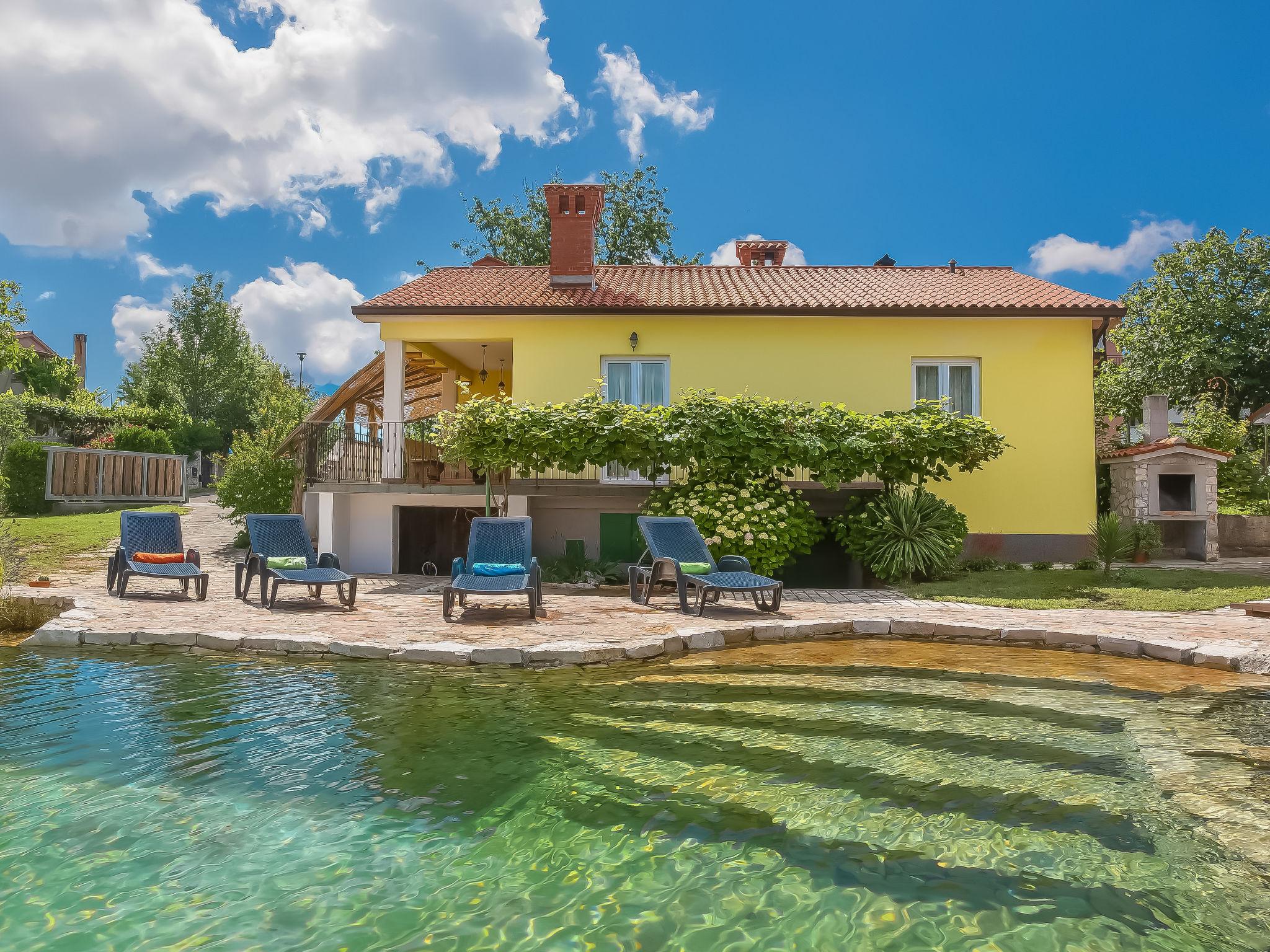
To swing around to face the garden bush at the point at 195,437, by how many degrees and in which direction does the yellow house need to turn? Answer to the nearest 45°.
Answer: approximately 135° to its right

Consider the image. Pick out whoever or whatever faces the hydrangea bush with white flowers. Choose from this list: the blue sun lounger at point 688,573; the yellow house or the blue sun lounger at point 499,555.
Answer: the yellow house

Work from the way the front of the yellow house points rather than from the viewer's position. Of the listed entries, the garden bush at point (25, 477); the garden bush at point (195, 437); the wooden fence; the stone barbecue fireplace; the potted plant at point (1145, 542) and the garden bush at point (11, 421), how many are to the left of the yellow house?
2

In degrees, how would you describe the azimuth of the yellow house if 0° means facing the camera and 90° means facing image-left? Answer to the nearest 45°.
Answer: approximately 0°

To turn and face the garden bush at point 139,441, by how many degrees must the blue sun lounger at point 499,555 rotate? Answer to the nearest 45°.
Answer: approximately 135° to its right

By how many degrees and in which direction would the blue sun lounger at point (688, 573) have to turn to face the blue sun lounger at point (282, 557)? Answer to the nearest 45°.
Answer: approximately 135° to its right

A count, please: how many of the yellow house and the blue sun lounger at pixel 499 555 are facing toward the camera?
2

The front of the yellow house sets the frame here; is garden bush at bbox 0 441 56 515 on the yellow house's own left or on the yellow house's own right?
on the yellow house's own right

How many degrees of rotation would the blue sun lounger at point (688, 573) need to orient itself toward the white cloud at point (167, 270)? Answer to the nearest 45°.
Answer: approximately 180°
